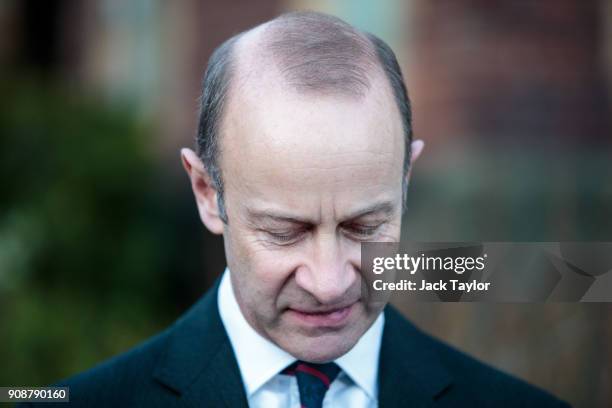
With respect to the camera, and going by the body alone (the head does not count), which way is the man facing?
toward the camera
